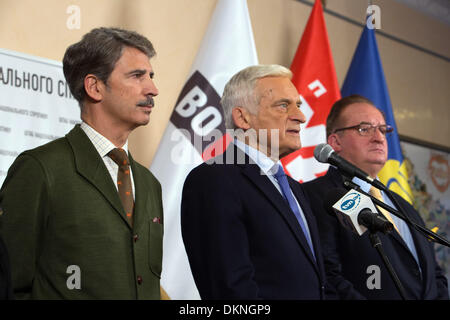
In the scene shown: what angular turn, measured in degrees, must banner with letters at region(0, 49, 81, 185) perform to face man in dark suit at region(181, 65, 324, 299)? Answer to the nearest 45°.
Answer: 0° — it already faces them

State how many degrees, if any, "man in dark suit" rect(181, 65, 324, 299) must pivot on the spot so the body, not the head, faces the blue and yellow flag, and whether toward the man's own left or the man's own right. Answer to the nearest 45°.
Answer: approximately 135° to the man's own left

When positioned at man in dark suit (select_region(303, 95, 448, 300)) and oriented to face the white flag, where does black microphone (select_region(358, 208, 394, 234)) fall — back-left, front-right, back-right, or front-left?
back-left

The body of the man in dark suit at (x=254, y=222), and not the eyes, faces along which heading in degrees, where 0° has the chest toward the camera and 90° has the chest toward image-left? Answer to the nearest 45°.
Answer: approximately 315°

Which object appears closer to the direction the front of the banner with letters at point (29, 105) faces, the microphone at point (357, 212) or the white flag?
the microphone

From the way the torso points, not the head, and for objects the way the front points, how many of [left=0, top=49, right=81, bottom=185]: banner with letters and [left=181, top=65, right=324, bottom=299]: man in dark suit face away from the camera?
0

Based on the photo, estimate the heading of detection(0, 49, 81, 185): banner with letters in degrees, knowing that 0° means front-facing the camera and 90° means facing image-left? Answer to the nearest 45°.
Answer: approximately 315°

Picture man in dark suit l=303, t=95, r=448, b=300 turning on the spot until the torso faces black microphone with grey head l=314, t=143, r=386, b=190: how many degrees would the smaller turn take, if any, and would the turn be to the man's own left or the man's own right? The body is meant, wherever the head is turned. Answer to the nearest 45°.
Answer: approximately 45° to the man's own right

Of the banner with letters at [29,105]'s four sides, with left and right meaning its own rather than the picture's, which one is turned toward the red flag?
left

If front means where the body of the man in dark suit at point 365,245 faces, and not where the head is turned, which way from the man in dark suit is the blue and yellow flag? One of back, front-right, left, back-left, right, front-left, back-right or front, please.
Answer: back-left

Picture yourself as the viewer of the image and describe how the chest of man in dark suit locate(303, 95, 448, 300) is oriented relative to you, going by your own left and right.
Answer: facing the viewer and to the right of the viewer

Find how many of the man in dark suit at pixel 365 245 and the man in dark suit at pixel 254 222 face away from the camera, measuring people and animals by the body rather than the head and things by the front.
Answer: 0

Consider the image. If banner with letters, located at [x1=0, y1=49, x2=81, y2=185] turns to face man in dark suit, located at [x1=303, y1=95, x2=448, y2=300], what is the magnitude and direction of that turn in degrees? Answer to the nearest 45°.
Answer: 0° — it already faces them

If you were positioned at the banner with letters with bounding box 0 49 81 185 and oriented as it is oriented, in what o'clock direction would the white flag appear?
The white flag is roughly at 10 o'clock from the banner with letters.
